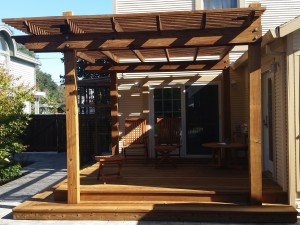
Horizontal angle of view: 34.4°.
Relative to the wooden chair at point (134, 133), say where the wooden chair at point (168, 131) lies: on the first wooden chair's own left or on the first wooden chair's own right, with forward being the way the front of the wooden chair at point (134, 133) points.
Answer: on the first wooden chair's own left

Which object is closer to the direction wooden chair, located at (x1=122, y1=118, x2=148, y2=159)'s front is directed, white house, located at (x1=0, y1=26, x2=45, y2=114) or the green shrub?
the green shrub

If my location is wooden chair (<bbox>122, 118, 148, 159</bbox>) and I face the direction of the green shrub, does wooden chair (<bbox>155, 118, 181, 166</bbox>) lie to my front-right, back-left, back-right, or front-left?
back-left

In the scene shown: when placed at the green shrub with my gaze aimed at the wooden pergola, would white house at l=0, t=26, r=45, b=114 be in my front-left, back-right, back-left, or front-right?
back-left

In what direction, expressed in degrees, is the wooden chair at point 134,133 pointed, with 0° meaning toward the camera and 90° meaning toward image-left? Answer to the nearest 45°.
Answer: approximately 0°

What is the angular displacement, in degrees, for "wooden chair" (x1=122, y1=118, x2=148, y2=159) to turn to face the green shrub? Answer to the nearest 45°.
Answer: approximately 90° to its right

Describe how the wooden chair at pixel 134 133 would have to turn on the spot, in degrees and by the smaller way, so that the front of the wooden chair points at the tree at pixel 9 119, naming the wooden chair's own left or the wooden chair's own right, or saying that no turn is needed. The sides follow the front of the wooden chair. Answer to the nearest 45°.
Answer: approximately 90° to the wooden chair's own right
